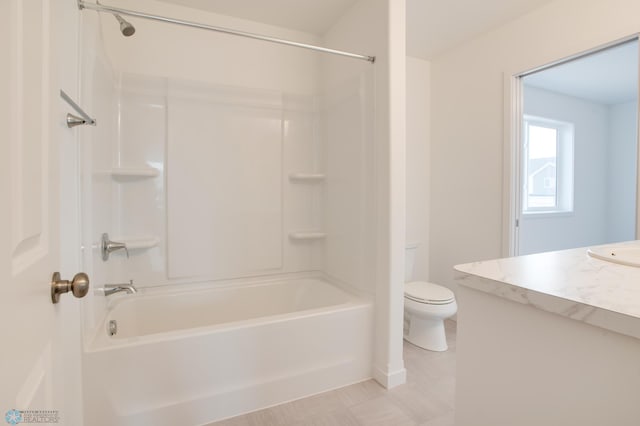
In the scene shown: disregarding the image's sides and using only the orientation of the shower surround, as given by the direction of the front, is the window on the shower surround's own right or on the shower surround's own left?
on the shower surround's own left

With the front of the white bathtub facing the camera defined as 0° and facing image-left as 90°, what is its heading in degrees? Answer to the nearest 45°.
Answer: approximately 315°

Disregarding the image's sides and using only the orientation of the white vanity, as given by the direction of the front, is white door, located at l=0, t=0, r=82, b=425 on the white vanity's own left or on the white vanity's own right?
on the white vanity's own left

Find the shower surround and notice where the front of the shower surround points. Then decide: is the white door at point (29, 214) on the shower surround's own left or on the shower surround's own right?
on the shower surround's own right

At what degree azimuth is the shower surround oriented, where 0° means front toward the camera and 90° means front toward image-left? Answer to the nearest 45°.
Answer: approximately 315°

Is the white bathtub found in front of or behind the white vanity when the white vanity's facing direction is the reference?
in front

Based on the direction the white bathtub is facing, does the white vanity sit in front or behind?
in front

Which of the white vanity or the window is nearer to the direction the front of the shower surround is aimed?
the white vanity

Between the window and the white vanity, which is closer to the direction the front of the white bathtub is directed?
the white vanity

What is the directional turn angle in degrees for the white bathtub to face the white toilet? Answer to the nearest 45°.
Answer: approximately 45° to its left

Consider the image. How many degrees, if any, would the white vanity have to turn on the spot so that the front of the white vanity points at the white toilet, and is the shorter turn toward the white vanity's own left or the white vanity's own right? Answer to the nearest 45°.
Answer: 0° — it already faces it
